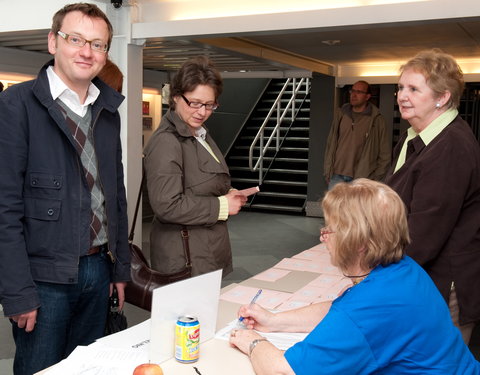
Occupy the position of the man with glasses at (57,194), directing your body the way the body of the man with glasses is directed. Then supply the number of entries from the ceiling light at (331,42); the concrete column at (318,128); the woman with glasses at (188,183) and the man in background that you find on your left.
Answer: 4

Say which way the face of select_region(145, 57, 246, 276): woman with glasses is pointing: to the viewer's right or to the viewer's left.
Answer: to the viewer's right

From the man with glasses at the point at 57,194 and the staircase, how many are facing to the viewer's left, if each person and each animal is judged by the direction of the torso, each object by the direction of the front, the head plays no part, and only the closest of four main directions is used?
0

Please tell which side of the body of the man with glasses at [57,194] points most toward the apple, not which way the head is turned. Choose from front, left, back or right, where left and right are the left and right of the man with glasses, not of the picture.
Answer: front

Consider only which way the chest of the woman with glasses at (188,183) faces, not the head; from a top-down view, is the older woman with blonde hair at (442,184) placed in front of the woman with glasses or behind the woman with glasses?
in front

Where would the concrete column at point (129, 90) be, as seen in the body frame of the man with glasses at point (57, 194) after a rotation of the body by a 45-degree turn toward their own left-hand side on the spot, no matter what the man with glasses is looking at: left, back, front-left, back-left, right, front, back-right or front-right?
left

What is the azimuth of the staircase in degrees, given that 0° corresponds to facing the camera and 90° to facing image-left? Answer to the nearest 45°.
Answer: approximately 0°

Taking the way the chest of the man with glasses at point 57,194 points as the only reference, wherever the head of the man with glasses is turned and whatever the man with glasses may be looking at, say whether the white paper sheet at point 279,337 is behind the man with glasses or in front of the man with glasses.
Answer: in front

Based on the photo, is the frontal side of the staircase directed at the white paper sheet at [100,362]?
yes

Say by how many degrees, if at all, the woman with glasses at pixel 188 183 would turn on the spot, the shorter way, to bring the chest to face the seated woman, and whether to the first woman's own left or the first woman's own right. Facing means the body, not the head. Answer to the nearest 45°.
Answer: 0° — they already face them
